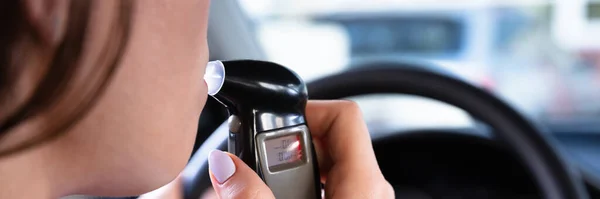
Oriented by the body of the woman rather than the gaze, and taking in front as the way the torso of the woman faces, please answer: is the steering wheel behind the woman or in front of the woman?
in front

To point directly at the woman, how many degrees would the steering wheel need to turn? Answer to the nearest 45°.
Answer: approximately 45° to its right

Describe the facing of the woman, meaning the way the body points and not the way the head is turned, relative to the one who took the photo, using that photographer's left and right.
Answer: facing away from the viewer and to the right of the viewer

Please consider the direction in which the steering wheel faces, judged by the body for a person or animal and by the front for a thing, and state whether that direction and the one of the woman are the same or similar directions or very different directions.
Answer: very different directions

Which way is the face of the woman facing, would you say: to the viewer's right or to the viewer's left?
to the viewer's right
